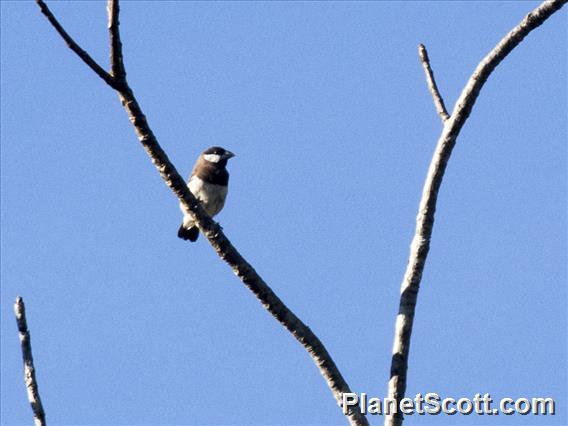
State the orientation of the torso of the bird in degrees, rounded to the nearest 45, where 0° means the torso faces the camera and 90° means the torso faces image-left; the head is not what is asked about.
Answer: approximately 315°
